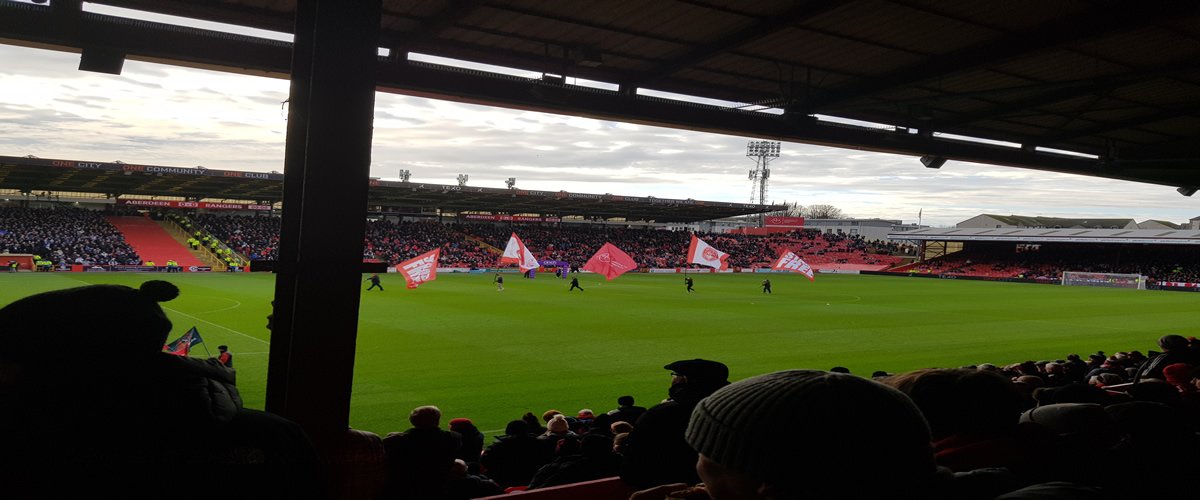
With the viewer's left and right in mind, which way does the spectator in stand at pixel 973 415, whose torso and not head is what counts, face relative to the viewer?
facing away from the viewer and to the left of the viewer

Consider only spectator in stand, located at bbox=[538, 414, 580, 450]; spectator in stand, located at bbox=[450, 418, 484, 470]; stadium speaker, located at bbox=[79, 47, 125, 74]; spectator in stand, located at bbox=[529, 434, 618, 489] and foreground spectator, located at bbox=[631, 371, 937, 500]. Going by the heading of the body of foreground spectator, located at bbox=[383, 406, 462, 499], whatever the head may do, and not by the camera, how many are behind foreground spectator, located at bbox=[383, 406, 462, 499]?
1

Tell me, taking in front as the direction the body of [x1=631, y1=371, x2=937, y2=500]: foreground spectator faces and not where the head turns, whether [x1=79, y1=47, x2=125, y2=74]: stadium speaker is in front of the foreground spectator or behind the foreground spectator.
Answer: in front

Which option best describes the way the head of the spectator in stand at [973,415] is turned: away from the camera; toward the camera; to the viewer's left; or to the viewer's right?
away from the camera

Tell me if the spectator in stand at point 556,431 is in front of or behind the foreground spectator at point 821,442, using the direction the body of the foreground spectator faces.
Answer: in front

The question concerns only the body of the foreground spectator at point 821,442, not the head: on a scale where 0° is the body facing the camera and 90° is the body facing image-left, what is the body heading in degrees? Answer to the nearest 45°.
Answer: approximately 135°

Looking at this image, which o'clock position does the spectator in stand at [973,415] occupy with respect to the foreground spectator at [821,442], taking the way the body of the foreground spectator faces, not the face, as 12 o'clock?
The spectator in stand is roughly at 2 o'clock from the foreground spectator.

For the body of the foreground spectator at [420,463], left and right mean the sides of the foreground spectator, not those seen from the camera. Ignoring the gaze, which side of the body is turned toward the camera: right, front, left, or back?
back

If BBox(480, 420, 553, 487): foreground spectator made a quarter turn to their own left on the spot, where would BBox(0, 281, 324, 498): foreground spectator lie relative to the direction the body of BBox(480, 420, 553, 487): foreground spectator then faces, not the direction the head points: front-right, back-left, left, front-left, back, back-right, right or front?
left

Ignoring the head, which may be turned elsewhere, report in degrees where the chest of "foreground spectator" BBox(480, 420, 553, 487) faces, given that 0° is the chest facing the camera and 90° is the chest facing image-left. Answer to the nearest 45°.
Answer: approximately 180°

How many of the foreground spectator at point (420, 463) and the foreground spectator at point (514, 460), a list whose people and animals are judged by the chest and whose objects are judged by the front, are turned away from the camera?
2
